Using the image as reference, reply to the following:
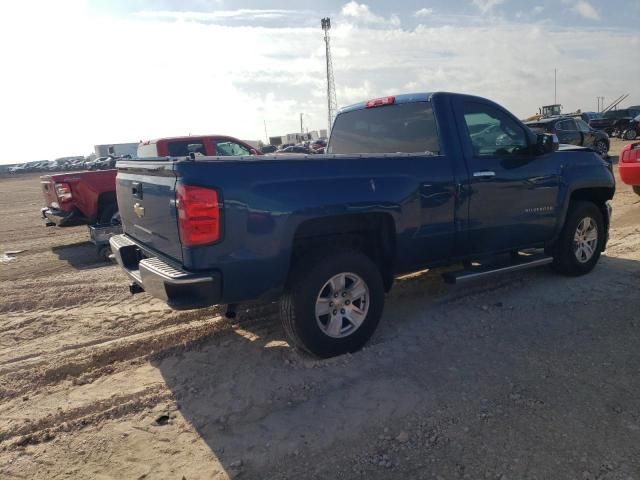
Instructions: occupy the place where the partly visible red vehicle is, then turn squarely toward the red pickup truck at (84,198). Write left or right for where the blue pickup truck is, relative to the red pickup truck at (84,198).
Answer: left

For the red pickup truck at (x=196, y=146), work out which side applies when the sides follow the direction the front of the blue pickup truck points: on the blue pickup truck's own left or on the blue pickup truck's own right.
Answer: on the blue pickup truck's own left

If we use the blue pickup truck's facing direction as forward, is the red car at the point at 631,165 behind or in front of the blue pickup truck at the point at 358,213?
in front

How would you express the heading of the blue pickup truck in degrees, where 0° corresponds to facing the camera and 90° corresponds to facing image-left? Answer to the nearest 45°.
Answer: approximately 225°

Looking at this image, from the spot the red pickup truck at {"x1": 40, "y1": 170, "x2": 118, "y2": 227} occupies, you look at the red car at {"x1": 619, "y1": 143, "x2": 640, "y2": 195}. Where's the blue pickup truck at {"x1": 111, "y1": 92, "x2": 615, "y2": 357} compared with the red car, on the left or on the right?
right

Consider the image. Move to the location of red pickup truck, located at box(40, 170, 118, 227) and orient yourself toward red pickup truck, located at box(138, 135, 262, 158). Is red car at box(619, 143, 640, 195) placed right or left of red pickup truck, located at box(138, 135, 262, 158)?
right

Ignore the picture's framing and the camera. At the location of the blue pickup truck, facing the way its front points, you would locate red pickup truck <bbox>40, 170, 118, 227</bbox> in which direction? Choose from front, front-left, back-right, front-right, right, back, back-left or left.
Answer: left
